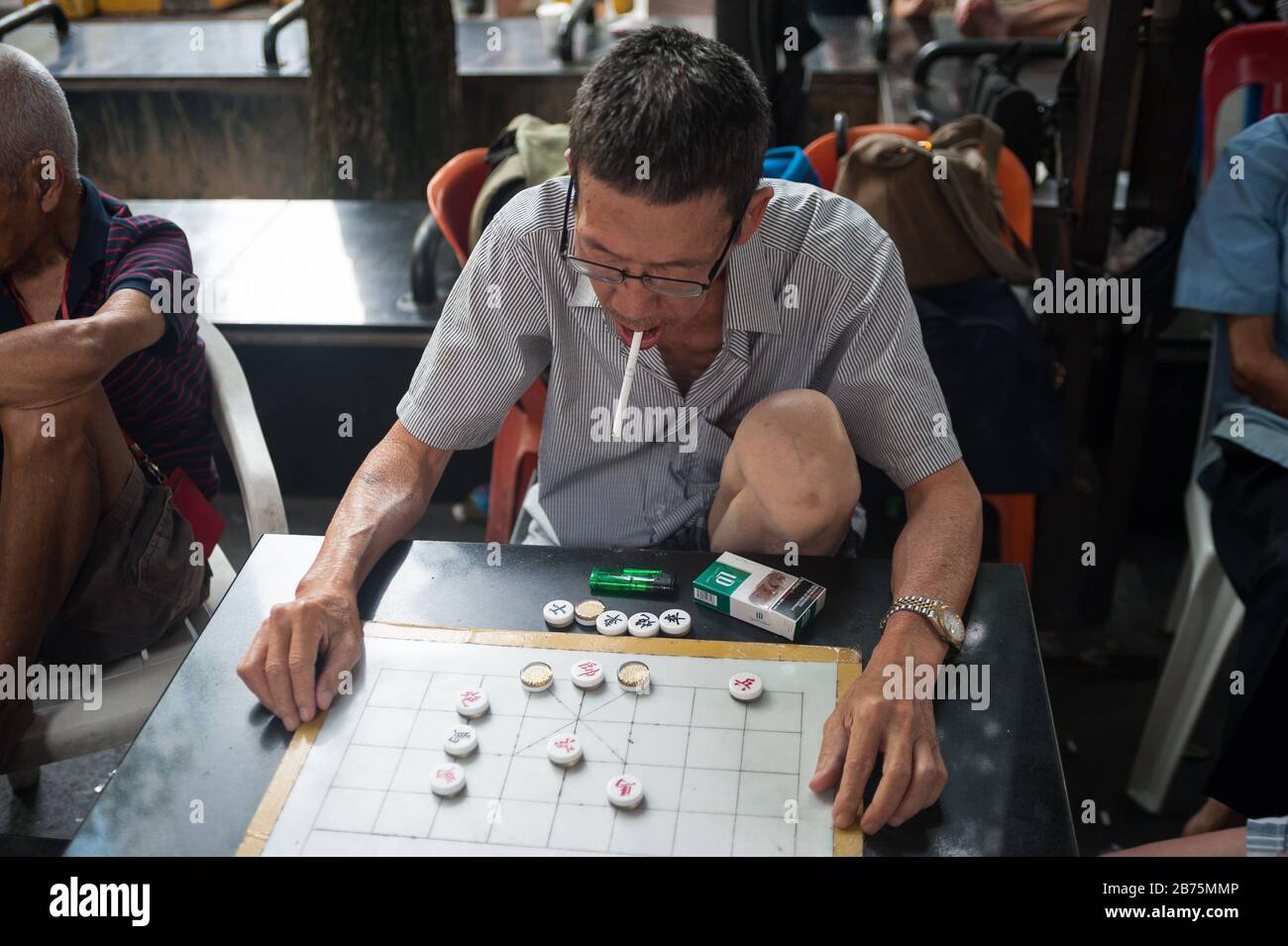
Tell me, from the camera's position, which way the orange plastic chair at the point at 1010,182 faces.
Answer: facing the viewer

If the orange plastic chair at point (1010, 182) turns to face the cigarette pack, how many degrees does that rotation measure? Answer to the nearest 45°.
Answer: approximately 180°

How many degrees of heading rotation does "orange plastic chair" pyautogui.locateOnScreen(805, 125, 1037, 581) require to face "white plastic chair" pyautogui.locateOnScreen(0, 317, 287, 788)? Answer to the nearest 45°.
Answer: approximately 45° to its right

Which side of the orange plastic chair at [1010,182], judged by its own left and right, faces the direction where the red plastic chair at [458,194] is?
right

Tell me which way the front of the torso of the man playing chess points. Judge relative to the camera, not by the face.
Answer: toward the camera

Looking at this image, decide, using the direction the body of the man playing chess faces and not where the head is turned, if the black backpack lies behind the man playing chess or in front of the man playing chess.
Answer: behind

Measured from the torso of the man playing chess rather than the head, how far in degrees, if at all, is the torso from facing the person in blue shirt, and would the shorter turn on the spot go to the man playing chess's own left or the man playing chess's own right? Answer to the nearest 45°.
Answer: approximately 135° to the man playing chess's own left

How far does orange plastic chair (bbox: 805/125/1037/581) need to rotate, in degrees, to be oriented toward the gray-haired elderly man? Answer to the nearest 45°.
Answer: approximately 45° to its right

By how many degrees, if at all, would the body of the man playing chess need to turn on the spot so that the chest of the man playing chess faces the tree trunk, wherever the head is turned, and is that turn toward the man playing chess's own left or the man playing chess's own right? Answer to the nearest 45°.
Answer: approximately 180°

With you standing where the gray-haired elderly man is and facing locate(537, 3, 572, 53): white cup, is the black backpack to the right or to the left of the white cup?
right
